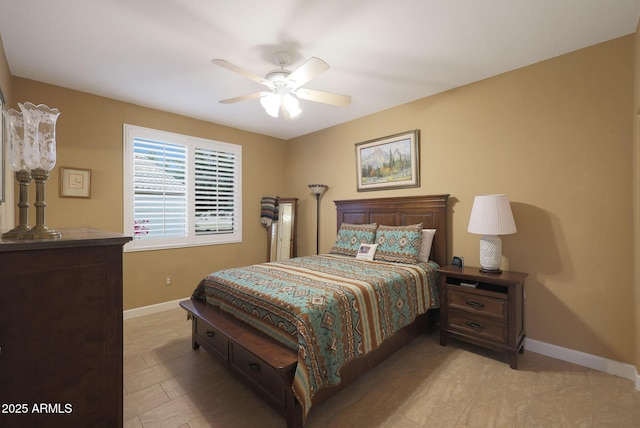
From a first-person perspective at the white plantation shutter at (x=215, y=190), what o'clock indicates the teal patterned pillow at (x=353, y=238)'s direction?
The teal patterned pillow is roughly at 12 o'clock from the white plantation shutter.

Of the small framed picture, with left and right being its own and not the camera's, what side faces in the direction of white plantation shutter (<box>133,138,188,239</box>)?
left

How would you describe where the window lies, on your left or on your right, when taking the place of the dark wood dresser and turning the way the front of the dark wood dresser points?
on your left

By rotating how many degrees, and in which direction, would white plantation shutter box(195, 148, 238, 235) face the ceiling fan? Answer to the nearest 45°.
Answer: approximately 45° to its right

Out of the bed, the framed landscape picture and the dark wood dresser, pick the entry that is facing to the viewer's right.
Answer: the dark wood dresser

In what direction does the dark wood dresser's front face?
to the viewer's right

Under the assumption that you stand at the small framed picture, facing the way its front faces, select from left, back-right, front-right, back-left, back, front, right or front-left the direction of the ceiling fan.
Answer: front-left

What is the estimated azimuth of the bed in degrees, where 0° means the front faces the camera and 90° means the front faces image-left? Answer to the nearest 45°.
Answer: approximately 45°

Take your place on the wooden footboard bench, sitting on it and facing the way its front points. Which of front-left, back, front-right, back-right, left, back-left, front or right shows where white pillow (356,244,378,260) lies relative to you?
back

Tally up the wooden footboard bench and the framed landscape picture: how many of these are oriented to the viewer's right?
0

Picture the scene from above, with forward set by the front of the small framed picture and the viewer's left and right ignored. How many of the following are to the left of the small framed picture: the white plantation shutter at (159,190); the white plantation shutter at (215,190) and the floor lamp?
3

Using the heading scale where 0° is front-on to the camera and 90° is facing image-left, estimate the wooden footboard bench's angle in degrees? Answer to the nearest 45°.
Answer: approximately 45°

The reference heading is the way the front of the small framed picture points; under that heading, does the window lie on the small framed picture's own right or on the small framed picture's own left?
on the small framed picture's own left

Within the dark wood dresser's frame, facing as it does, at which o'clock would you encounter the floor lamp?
The floor lamp is roughly at 11 o'clock from the dark wood dresser.

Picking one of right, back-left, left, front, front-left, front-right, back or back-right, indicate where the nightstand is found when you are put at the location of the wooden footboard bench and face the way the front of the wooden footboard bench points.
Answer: back-left

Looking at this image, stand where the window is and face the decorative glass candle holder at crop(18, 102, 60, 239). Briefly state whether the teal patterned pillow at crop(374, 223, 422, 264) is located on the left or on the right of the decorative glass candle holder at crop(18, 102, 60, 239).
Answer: left
